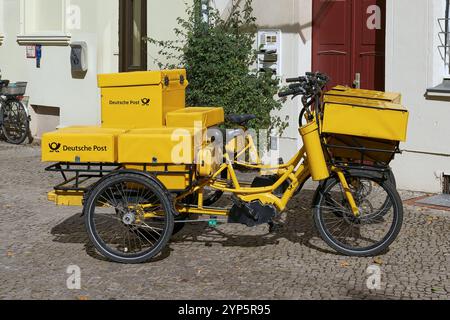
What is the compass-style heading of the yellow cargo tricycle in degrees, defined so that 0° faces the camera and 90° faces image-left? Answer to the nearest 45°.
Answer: approximately 270°

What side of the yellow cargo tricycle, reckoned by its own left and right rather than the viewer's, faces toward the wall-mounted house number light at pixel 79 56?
left

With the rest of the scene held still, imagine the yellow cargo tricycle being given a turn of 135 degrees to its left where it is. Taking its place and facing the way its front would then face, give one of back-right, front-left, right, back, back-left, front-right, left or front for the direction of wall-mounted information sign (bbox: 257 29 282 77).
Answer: front-right

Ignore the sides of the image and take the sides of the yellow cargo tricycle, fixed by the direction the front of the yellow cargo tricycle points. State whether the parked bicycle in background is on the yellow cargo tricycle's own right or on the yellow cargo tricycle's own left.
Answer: on the yellow cargo tricycle's own left

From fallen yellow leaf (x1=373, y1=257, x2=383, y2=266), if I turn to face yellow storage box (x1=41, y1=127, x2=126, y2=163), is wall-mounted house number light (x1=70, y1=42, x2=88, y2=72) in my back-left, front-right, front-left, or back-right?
front-right

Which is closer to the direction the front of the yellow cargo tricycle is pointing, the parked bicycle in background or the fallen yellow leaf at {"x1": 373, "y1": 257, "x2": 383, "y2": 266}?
the fallen yellow leaf

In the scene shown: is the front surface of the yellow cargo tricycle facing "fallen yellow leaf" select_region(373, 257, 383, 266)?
yes

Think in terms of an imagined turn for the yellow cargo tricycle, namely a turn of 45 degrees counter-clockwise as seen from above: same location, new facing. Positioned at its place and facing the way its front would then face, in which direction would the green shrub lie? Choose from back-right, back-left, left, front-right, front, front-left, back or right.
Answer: front-left
